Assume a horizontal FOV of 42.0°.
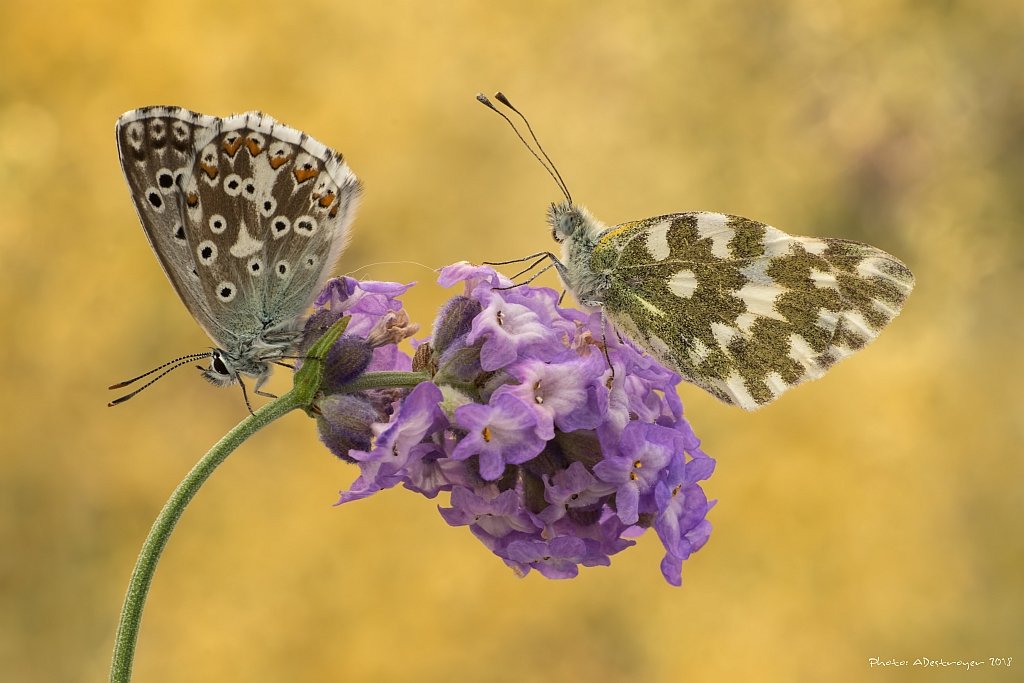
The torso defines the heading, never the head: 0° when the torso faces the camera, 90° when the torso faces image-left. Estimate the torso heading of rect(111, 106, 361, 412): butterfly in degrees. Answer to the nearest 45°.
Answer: approximately 90°

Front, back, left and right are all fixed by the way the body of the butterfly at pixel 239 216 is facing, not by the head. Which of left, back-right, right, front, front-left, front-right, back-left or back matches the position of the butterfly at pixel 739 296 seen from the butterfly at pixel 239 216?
back

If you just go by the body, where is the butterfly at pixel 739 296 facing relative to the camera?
to the viewer's left

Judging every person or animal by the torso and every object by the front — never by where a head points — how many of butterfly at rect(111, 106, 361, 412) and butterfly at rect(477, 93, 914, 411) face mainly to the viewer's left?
2

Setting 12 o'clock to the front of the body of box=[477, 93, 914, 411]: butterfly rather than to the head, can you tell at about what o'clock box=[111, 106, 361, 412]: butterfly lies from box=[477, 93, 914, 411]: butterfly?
box=[111, 106, 361, 412]: butterfly is roughly at 11 o'clock from box=[477, 93, 914, 411]: butterfly.
